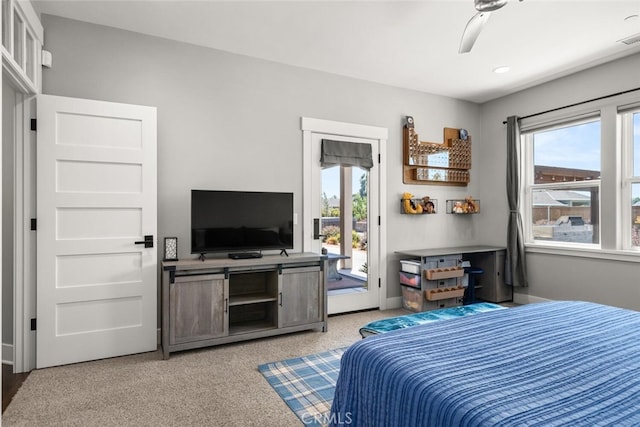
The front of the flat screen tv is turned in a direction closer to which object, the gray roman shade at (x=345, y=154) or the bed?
the bed

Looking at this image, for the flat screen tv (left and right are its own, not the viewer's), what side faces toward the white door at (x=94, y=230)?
right

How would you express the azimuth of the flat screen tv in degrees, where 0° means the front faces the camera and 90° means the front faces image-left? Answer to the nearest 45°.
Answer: approximately 0°

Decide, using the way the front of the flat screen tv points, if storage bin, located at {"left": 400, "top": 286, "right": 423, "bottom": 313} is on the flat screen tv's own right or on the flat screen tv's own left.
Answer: on the flat screen tv's own left

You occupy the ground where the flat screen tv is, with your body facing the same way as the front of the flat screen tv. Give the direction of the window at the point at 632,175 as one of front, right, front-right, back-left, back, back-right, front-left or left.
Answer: left

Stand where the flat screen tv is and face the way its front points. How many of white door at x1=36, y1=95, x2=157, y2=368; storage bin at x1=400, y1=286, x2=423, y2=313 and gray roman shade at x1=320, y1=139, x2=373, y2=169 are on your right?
1

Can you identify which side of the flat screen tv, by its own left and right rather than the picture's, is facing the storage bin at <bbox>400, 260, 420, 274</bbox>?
left

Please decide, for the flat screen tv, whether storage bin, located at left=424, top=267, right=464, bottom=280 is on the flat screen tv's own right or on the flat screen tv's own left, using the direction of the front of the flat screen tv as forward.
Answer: on the flat screen tv's own left

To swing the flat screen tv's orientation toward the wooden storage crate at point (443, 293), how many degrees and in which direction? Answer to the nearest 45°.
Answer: approximately 90° to its left

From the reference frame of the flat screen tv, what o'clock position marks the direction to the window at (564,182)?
The window is roughly at 9 o'clock from the flat screen tv.

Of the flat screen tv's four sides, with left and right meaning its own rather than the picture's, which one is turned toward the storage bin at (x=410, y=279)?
left
